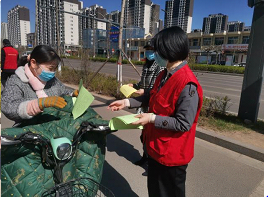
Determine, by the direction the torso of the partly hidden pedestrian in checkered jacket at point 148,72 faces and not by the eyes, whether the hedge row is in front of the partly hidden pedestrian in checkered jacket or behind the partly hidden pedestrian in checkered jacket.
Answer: behind

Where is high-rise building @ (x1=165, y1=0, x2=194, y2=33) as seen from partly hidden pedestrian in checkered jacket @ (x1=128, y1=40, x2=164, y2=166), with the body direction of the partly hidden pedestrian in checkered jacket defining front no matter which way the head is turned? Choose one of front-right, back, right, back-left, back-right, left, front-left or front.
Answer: back-right

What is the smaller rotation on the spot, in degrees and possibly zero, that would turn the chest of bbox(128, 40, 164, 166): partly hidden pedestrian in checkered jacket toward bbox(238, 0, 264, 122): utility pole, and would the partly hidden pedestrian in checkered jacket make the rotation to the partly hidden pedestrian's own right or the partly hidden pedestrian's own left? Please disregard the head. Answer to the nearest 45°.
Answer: approximately 180°

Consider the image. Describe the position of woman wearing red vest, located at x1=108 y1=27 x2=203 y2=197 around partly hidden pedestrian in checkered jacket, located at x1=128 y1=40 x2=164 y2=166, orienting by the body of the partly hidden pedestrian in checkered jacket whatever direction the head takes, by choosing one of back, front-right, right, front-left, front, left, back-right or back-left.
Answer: front-left

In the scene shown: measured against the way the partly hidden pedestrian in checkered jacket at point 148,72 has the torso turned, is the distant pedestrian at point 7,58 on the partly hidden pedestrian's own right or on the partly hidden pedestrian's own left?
on the partly hidden pedestrian's own right

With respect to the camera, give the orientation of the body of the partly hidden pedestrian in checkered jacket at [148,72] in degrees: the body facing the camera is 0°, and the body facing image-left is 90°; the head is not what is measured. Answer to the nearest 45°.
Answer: approximately 45°

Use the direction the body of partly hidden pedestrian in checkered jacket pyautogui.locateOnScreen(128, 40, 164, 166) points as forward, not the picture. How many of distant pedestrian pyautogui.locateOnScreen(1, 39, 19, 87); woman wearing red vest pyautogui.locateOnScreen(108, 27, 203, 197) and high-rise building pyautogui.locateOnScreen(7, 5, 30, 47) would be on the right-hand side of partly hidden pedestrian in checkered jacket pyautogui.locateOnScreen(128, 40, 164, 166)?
2

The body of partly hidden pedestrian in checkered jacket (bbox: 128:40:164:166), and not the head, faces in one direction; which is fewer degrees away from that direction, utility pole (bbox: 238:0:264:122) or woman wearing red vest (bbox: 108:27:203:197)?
the woman wearing red vest

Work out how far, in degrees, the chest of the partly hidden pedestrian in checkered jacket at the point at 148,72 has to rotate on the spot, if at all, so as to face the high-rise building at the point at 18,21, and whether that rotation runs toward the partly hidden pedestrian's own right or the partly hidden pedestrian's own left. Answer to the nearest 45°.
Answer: approximately 90° to the partly hidden pedestrian's own right

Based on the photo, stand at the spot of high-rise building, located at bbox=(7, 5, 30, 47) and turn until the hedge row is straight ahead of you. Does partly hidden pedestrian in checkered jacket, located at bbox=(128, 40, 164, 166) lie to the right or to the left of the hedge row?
right

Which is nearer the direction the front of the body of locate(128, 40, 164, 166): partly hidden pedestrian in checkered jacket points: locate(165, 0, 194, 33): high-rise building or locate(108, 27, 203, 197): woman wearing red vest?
the woman wearing red vest
